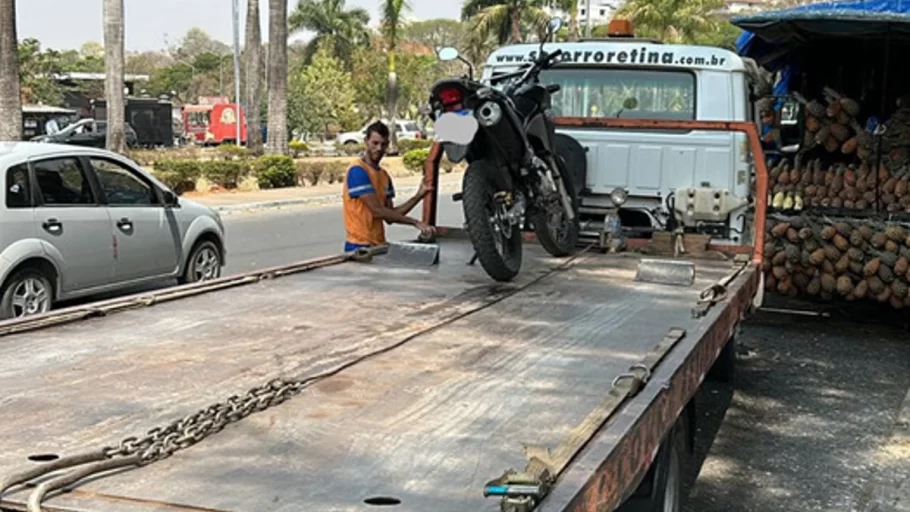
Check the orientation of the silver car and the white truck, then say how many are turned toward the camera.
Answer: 0

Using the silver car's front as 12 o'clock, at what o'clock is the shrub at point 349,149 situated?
The shrub is roughly at 11 o'clock from the silver car.

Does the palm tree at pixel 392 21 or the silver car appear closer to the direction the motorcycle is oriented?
the palm tree

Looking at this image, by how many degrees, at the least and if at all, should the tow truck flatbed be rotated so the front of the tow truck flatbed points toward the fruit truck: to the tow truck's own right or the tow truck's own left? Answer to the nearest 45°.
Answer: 0° — it already faces it

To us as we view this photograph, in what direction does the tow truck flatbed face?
facing away from the viewer and to the right of the viewer

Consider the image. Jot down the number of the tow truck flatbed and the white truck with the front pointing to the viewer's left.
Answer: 0

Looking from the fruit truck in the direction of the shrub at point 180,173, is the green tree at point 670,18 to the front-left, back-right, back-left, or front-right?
front-right

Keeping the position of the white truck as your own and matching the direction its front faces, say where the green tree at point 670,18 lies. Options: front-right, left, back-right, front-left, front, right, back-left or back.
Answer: front

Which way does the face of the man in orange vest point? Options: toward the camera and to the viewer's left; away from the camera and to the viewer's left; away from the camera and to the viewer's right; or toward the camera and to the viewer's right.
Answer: toward the camera and to the viewer's right

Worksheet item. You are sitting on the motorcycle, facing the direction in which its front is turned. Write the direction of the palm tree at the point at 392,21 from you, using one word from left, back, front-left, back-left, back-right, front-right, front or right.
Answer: front-left

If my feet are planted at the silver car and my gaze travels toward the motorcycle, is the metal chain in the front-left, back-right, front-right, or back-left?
front-right

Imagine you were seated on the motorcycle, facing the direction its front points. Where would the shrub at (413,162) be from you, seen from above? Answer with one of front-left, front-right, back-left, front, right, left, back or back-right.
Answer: front-left

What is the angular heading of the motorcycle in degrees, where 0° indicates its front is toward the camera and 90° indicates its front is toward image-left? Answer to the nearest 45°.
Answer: approximately 225°

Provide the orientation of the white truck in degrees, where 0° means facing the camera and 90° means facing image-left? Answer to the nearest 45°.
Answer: approximately 180°

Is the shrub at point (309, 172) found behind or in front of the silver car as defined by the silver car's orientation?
in front

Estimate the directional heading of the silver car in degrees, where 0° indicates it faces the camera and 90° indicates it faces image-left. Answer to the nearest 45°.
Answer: approximately 225°

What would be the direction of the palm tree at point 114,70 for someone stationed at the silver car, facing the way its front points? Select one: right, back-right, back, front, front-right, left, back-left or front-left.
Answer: front-left

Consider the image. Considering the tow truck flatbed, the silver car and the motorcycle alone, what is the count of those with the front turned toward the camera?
0

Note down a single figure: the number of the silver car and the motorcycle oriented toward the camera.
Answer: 0
